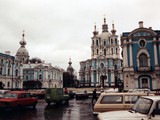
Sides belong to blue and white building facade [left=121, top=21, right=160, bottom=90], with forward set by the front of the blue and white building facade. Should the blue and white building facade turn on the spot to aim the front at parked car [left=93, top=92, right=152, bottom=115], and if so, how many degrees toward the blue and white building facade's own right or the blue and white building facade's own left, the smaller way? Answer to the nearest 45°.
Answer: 0° — it already faces it

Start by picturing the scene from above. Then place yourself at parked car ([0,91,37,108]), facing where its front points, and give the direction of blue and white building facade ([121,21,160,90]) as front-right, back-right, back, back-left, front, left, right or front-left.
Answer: back

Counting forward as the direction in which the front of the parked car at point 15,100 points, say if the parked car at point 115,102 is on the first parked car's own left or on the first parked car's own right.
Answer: on the first parked car's own left

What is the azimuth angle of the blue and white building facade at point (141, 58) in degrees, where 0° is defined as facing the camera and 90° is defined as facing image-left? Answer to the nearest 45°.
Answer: approximately 0°

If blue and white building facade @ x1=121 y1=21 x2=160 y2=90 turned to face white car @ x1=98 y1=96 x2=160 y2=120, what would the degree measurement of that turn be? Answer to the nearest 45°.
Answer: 0° — it already faces it

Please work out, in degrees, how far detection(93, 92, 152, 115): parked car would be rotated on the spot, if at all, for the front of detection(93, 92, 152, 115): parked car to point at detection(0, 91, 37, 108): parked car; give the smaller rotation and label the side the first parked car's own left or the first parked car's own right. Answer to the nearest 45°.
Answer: approximately 135° to the first parked car's own left
